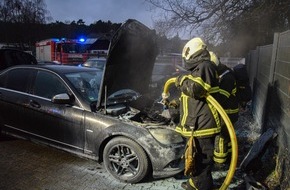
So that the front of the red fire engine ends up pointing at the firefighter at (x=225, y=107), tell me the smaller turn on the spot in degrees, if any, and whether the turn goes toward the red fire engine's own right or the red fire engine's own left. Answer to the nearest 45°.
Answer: approximately 45° to the red fire engine's own right

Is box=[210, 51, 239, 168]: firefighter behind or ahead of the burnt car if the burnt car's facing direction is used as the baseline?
ahead

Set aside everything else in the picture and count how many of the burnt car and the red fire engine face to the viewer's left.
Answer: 0

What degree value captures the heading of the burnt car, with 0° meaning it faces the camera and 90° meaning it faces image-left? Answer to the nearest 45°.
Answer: approximately 315°

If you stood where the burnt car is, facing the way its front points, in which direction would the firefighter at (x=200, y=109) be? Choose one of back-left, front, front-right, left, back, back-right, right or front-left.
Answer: front

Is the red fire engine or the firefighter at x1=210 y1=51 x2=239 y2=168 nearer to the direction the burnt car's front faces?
the firefighter

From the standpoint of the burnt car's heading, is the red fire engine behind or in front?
behind

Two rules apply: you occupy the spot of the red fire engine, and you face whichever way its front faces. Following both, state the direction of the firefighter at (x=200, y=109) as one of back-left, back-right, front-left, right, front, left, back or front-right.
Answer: front-right

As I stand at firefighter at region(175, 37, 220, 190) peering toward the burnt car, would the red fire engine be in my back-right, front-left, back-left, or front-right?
front-right

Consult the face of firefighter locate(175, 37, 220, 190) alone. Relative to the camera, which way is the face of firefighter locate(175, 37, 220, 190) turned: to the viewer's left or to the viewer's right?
to the viewer's left

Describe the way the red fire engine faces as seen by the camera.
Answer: facing the viewer and to the right of the viewer
